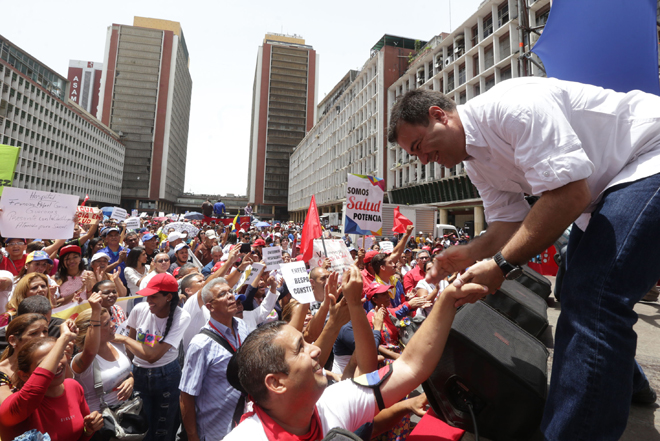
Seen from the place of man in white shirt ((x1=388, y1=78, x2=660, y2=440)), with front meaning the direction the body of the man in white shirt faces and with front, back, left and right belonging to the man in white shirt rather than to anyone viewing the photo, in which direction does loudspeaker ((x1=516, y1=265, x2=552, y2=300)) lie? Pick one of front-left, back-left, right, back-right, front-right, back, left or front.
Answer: right

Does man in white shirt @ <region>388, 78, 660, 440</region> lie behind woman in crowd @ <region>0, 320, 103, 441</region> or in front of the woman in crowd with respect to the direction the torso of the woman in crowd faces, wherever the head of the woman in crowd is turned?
in front

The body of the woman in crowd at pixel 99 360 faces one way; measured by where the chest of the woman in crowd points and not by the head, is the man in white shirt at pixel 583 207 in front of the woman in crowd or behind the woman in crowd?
in front

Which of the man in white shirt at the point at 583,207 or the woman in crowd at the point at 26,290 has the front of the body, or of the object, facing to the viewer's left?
the man in white shirt

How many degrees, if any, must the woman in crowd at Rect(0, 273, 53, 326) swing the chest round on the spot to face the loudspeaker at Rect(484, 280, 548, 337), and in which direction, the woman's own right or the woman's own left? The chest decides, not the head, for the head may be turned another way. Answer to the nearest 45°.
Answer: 0° — they already face it

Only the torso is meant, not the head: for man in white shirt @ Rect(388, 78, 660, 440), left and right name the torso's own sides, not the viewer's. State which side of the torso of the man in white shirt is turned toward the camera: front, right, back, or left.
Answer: left

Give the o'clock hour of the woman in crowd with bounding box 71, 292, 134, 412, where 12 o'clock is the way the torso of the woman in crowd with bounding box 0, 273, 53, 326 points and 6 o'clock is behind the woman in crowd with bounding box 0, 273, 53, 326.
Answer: the woman in crowd with bounding box 71, 292, 134, 412 is roughly at 1 o'clock from the woman in crowd with bounding box 0, 273, 53, 326.

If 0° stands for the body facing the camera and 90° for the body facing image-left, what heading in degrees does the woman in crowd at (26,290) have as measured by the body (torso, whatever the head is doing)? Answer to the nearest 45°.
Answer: approximately 315°

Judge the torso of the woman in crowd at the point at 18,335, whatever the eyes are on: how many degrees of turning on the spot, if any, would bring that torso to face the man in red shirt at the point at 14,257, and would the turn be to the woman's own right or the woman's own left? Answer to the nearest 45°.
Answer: approximately 135° to the woman's own left

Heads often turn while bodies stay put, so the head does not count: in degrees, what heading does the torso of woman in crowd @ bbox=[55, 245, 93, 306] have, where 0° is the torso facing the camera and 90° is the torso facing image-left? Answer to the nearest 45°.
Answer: approximately 0°

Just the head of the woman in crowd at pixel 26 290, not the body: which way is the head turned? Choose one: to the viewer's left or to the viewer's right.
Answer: to the viewer's right

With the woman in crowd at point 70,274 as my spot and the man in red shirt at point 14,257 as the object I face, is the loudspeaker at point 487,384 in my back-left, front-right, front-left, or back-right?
back-left
